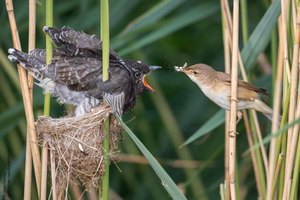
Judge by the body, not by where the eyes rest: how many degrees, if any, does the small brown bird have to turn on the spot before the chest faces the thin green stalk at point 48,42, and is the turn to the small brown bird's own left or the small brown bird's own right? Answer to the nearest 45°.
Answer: approximately 45° to the small brown bird's own left

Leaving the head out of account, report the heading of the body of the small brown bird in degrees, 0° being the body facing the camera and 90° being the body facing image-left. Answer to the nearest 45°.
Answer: approximately 90°

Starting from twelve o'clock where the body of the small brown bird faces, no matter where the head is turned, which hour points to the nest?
The nest is roughly at 11 o'clock from the small brown bird.

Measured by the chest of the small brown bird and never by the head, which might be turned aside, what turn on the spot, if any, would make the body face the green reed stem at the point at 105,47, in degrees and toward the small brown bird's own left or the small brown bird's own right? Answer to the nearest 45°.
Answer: approximately 45° to the small brown bird's own left

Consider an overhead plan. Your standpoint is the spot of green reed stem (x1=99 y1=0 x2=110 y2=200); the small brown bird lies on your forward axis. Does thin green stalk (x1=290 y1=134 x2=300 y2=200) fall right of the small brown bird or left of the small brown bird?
right

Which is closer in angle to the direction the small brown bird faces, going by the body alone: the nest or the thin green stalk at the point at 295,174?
the nest
